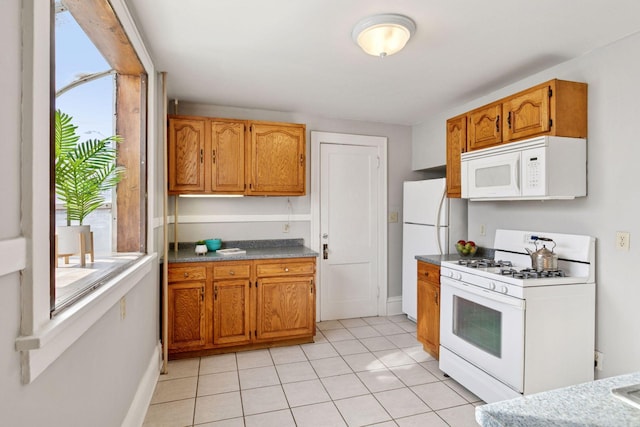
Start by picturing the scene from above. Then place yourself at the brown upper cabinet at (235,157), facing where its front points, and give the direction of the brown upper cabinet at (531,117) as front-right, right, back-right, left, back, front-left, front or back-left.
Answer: front-left

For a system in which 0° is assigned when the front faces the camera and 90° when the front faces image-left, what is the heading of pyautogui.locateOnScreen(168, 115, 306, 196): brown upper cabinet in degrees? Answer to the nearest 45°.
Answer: approximately 0°

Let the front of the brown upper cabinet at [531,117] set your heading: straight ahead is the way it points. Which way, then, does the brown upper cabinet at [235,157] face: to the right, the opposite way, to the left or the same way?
to the left

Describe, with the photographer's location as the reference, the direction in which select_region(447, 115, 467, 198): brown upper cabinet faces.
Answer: facing the viewer and to the left of the viewer

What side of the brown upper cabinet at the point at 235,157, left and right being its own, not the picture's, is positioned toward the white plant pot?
front

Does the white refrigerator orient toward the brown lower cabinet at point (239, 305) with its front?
yes

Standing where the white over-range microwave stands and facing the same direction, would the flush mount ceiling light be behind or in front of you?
in front

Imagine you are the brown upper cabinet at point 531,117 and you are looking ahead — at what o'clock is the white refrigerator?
The white refrigerator is roughly at 3 o'clock from the brown upper cabinet.

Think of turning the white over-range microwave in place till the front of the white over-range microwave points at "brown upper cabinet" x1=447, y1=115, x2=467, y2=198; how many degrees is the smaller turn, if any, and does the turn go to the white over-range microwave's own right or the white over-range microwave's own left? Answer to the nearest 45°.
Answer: approximately 90° to the white over-range microwave's own right

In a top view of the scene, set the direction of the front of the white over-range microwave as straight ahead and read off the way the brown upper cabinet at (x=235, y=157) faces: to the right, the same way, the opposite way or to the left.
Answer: to the left

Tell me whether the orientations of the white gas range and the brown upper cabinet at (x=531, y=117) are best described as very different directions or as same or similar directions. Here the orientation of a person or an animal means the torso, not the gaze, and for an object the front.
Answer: same or similar directions
